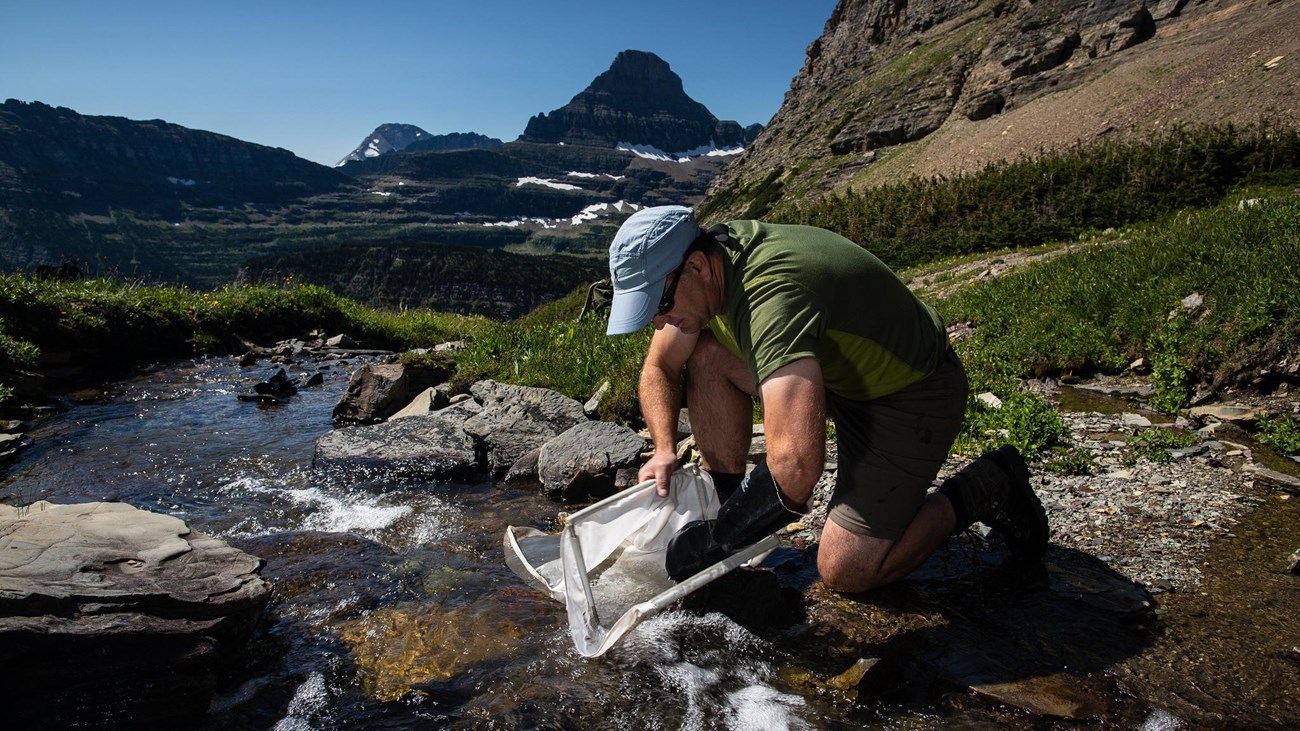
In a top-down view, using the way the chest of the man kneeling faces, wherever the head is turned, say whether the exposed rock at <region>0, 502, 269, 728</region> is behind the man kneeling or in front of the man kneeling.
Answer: in front

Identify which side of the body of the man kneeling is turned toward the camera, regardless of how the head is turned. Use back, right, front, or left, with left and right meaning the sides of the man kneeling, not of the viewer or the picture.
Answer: left

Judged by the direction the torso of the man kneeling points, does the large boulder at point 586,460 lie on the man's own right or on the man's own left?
on the man's own right

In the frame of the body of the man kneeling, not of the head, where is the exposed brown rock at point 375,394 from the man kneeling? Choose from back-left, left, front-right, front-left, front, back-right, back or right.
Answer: front-right

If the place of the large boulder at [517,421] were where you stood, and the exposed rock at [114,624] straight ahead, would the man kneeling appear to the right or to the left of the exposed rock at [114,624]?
left

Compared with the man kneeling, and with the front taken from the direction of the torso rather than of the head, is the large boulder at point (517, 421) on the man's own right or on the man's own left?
on the man's own right
